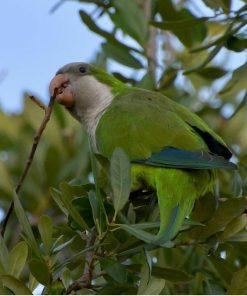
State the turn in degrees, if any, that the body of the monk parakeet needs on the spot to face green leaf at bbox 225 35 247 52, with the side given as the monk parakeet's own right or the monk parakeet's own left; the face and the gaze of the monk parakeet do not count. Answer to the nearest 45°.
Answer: approximately 180°

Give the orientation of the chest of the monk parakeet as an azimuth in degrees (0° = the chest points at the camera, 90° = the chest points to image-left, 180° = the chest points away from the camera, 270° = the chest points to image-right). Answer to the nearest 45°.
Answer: approximately 90°

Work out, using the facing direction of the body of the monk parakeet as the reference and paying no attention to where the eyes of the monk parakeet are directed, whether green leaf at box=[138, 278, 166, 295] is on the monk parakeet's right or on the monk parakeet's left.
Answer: on the monk parakeet's left

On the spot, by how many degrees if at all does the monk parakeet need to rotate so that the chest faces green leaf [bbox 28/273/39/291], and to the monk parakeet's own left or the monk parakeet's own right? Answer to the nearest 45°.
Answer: approximately 45° to the monk parakeet's own left

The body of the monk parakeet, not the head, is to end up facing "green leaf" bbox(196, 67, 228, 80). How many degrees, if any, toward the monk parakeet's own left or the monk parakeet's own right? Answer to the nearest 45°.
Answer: approximately 135° to the monk parakeet's own right
